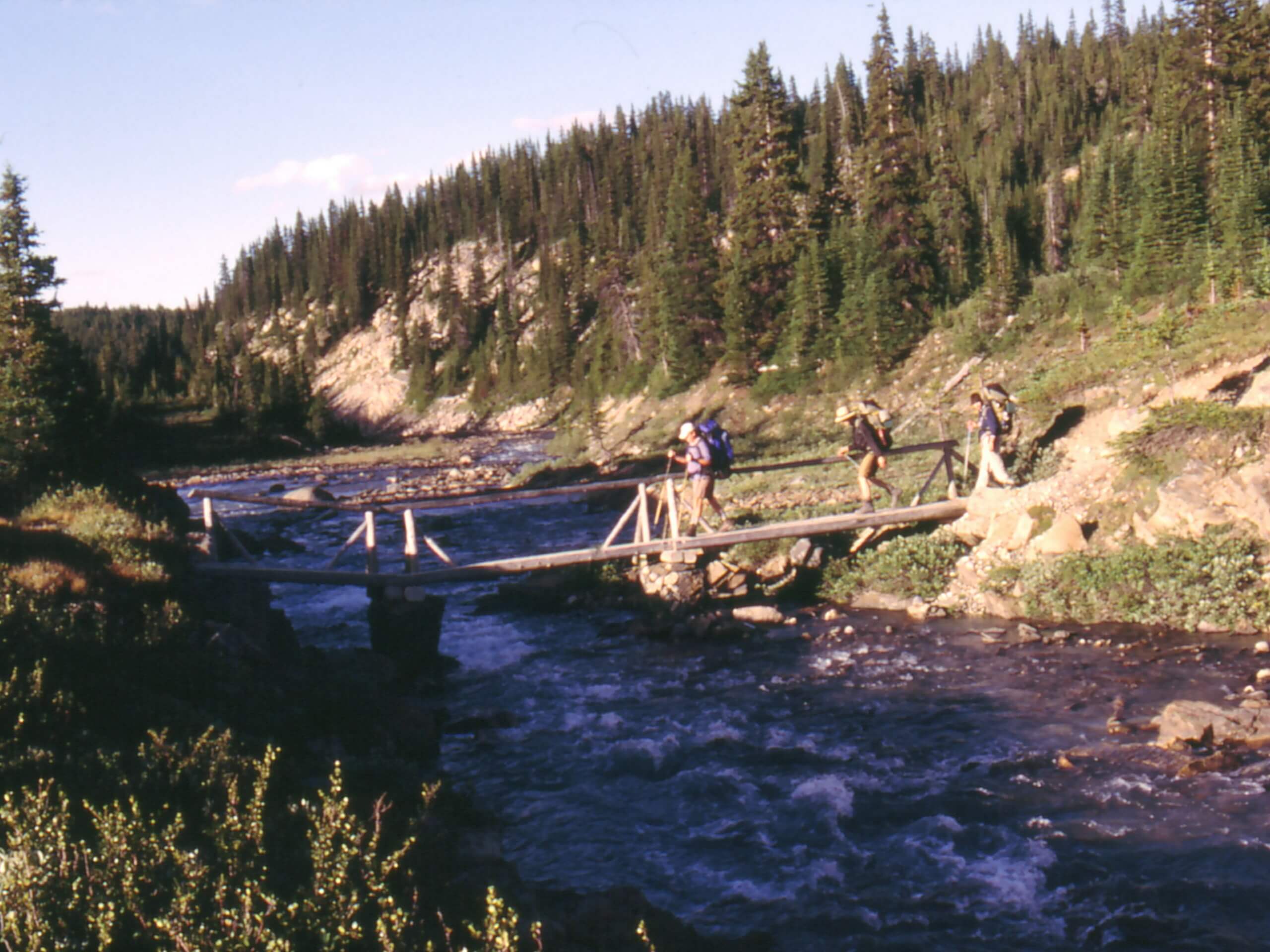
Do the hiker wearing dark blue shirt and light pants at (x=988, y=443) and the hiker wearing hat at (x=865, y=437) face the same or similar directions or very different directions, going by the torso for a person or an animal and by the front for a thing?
same or similar directions

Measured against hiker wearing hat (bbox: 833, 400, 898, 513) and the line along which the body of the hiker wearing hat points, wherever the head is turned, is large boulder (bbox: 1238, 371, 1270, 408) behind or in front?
behind

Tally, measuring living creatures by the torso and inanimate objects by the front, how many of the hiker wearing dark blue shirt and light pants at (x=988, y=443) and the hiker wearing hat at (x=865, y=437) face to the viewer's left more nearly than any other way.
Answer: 2

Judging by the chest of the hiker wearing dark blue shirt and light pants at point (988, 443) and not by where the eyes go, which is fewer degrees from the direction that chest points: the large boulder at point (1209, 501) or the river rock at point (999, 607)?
the river rock

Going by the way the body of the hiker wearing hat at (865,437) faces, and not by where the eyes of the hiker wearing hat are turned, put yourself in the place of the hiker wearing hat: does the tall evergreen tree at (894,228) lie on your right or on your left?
on your right

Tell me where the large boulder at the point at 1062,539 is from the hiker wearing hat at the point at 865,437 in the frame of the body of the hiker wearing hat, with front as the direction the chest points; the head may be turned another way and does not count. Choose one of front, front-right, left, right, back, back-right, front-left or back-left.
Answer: back

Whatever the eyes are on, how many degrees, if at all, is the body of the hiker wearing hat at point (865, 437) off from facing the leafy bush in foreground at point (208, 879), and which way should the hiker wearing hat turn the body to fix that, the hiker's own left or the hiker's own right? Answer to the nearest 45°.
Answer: approximately 90° to the hiker's own left

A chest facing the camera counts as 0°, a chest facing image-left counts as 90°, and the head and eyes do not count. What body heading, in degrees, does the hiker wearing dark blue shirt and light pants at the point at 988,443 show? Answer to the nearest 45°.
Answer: approximately 90°

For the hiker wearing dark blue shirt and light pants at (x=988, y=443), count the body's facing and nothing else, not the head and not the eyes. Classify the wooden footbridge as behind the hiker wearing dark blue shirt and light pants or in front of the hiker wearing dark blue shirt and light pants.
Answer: in front

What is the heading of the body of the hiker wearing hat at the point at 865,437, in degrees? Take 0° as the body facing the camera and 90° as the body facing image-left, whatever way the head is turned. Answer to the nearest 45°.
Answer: approximately 90°

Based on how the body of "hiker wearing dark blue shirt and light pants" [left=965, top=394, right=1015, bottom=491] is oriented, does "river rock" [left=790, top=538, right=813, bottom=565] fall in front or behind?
in front

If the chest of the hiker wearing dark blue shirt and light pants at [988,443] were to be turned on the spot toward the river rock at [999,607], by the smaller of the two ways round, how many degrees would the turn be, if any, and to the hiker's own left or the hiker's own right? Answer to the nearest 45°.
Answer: approximately 90° to the hiker's own left

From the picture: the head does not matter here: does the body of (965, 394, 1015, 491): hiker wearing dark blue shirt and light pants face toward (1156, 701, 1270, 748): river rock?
no
